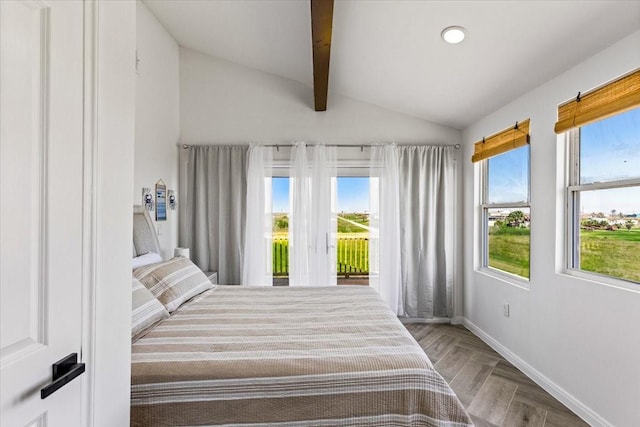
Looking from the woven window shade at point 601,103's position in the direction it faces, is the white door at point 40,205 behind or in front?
in front

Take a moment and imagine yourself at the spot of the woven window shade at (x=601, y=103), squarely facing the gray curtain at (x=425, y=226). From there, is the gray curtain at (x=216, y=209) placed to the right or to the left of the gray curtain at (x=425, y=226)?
left

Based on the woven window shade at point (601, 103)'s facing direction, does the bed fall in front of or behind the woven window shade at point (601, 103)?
in front

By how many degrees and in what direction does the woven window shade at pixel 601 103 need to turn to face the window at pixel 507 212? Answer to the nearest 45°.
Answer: approximately 90° to its right

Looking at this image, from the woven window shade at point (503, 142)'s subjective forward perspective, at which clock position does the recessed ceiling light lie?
The recessed ceiling light is roughly at 11 o'clock from the woven window shade.

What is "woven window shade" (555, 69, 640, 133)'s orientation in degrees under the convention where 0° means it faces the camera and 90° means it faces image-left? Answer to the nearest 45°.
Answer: approximately 45°

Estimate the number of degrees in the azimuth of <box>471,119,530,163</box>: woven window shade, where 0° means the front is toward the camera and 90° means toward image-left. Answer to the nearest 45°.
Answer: approximately 45°

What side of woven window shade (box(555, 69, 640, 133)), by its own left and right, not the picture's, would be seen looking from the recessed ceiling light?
front

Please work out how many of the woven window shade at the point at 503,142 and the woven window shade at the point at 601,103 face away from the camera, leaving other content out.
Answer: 0

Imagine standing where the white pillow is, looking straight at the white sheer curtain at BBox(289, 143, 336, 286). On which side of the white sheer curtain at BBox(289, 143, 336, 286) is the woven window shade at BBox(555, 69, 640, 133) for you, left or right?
right

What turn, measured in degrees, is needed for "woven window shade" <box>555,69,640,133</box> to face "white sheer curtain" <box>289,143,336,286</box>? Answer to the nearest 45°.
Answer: approximately 45° to its right

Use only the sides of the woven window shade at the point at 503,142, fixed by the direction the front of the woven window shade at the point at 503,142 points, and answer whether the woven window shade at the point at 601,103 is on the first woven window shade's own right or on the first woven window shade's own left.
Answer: on the first woven window shade's own left

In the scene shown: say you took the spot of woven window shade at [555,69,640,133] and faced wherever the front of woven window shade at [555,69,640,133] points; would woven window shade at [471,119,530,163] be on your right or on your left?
on your right

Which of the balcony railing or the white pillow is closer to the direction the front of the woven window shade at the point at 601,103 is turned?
the white pillow
